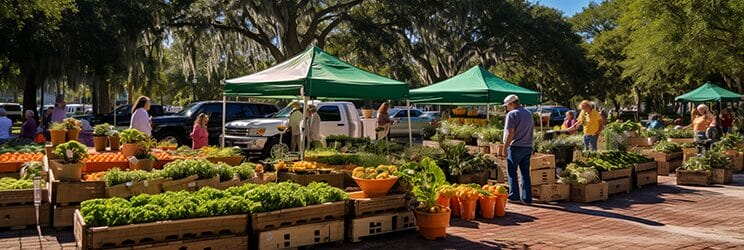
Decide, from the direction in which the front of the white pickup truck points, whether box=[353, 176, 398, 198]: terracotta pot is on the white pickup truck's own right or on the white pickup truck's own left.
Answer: on the white pickup truck's own left

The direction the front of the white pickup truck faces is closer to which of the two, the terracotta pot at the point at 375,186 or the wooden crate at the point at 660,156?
the terracotta pot

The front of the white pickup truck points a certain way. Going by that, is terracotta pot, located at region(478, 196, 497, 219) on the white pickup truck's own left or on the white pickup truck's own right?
on the white pickup truck's own left

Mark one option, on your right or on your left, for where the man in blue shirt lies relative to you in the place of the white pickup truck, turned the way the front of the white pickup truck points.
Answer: on your left

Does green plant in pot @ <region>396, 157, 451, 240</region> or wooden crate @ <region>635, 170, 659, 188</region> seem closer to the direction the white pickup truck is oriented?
the green plant in pot

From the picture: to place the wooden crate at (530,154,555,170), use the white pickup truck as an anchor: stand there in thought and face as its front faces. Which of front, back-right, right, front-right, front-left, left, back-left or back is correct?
left

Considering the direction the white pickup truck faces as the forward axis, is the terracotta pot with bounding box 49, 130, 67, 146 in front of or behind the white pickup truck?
in front

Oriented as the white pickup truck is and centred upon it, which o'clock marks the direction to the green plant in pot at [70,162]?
The green plant in pot is roughly at 11 o'clock from the white pickup truck.

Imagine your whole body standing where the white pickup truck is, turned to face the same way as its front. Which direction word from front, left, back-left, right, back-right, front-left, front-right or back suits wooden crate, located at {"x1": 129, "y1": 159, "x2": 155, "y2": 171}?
front-left

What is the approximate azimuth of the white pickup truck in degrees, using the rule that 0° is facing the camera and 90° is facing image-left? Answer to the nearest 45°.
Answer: approximately 45°

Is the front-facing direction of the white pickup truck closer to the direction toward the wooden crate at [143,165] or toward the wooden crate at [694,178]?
the wooden crate at [143,165]
